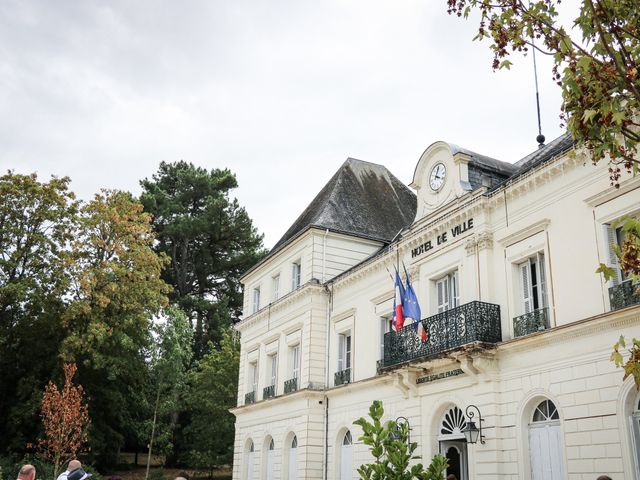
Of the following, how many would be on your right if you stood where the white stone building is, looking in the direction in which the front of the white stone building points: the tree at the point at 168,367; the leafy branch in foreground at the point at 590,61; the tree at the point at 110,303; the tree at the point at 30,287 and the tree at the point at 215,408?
4

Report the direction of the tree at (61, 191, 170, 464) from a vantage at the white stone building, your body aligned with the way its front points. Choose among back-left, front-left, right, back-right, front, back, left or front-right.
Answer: right

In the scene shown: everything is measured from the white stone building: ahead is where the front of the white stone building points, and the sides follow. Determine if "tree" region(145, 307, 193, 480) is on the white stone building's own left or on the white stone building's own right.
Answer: on the white stone building's own right

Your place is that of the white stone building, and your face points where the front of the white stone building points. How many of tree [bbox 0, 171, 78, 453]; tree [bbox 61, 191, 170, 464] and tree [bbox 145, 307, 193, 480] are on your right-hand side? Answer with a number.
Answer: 3

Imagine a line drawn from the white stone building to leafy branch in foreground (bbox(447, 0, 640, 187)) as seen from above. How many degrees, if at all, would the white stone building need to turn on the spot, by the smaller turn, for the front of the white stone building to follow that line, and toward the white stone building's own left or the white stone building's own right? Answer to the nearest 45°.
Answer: approximately 45° to the white stone building's own left

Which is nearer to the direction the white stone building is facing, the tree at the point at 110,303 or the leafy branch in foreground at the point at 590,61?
the leafy branch in foreground

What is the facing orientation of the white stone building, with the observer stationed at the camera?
facing the viewer and to the left of the viewer

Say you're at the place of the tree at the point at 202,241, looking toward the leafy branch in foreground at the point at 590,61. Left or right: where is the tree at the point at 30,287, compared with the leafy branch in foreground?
right

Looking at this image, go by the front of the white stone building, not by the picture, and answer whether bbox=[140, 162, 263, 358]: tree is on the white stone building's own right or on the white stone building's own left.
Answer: on the white stone building's own right

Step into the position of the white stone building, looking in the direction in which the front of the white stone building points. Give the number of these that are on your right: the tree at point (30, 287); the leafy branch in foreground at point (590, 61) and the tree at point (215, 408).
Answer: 2

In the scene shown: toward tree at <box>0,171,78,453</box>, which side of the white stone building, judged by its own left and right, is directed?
right
